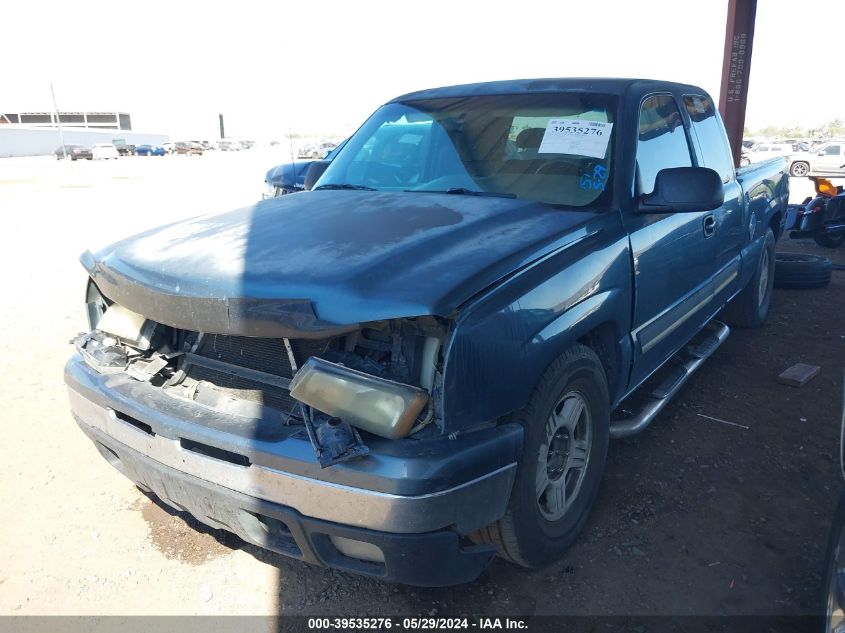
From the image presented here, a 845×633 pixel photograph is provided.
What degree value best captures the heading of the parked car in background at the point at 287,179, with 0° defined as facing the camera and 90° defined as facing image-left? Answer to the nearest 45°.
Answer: approximately 45°

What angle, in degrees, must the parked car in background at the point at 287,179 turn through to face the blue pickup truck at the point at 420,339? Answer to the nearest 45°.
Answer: approximately 45° to its left

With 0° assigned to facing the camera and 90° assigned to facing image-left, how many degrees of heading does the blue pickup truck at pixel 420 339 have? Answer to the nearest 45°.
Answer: approximately 45°

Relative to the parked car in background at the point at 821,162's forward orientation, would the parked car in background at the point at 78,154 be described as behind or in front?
in front

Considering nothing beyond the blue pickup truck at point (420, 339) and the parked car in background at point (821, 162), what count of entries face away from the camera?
0

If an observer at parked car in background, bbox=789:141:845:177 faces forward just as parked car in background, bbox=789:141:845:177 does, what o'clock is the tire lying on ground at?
The tire lying on ground is roughly at 9 o'clock from the parked car in background.

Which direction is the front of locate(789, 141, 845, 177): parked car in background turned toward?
to the viewer's left

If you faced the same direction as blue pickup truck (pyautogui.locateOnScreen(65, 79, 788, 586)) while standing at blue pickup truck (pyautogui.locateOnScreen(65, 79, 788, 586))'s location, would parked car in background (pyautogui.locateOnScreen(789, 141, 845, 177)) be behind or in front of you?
behind

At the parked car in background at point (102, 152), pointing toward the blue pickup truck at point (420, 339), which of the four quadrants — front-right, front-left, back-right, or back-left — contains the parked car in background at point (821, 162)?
front-left

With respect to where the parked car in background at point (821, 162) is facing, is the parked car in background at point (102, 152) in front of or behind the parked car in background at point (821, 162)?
in front

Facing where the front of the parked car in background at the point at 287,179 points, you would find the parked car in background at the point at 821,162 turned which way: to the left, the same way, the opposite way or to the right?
to the right

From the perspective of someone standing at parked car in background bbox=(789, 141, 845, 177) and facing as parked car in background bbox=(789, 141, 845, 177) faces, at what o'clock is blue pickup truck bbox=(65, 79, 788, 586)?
The blue pickup truck is roughly at 9 o'clock from the parked car in background.

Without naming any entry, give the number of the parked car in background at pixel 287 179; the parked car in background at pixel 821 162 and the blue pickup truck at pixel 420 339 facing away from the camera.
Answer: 0

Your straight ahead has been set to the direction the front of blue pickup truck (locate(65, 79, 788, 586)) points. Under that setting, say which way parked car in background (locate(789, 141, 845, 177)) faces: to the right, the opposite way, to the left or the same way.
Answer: to the right
